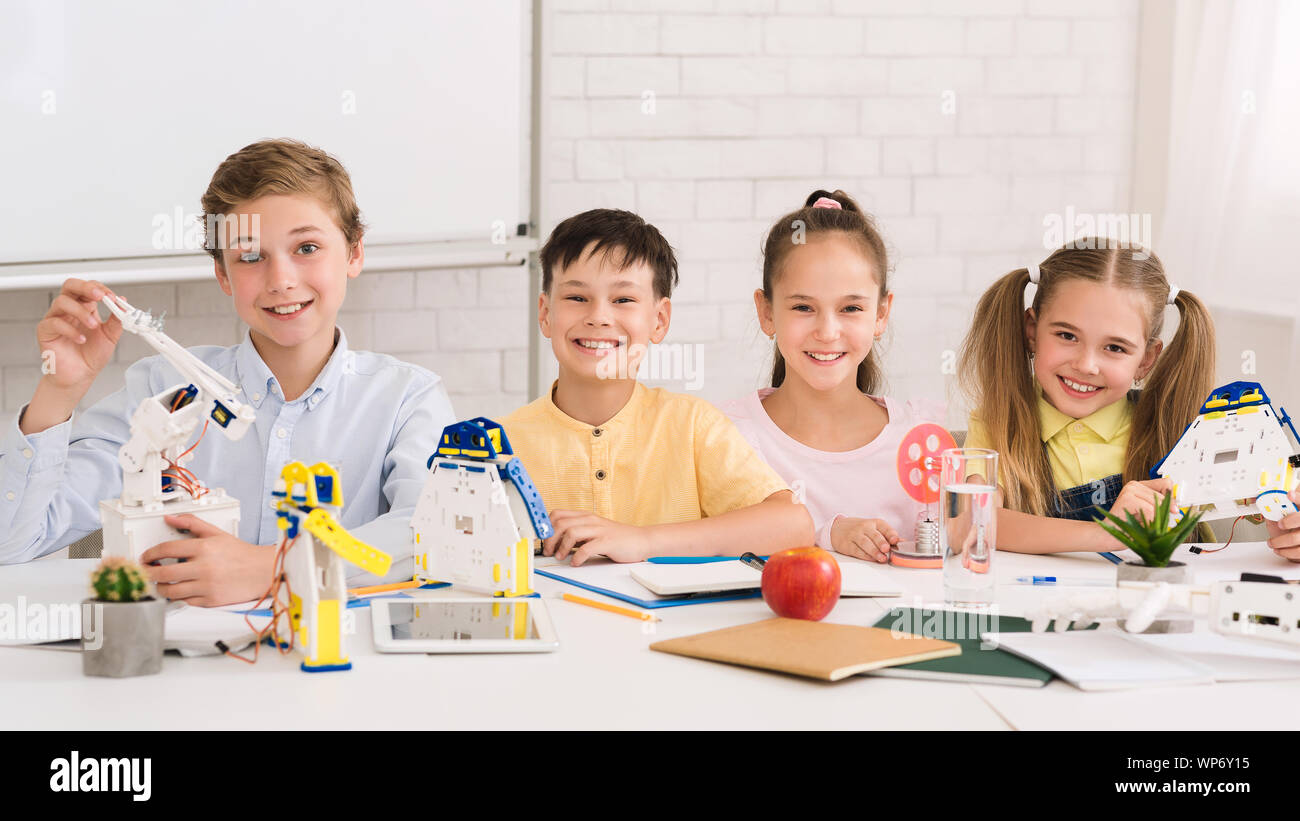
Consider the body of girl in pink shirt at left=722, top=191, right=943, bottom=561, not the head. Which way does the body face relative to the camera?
toward the camera

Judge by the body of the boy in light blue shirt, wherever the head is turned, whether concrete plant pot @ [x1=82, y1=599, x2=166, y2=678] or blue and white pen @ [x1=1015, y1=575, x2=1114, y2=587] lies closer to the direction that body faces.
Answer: the concrete plant pot

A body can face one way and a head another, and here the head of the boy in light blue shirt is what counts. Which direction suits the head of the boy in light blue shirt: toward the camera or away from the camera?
toward the camera

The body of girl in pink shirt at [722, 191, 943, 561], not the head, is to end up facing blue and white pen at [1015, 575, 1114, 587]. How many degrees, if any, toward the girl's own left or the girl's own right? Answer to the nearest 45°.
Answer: approximately 45° to the girl's own left

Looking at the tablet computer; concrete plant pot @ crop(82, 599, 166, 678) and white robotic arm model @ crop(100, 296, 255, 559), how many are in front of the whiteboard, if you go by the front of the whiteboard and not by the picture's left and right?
3

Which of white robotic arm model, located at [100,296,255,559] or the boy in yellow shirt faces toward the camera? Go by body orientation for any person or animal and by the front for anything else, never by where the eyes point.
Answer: the boy in yellow shirt

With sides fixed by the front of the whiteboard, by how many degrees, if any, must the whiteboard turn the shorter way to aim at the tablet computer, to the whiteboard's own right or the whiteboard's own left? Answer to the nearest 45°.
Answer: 0° — it already faces it

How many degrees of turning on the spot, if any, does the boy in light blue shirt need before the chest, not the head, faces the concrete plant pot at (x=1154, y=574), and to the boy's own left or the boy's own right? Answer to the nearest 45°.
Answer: approximately 45° to the boy's own left

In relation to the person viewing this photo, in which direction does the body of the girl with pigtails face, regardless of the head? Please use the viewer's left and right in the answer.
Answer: facing the viewer

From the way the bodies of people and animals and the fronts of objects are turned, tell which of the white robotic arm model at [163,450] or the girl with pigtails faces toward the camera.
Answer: the girl with pigtails

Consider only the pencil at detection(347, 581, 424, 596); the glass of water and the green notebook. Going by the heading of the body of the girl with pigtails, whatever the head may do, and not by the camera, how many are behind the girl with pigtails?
0

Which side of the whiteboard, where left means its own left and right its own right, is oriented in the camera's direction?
front
